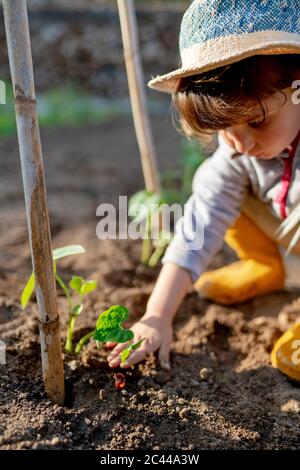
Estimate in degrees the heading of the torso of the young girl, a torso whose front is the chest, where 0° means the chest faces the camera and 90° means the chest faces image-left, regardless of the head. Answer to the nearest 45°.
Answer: approximately 45°
